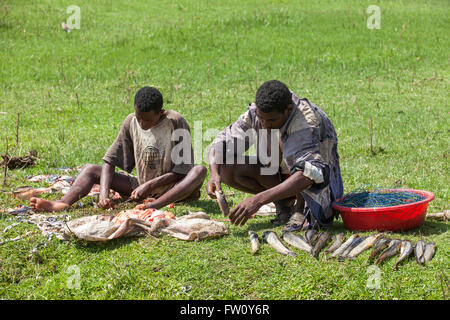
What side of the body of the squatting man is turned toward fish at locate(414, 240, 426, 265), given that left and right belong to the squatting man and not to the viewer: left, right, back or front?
left

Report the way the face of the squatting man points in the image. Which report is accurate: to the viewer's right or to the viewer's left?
to the viewer's left

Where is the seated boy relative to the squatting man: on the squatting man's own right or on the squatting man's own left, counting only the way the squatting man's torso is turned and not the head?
on the squatting man's own right

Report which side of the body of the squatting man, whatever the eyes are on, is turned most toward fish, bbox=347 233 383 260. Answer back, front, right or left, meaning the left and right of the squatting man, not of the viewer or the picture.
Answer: left

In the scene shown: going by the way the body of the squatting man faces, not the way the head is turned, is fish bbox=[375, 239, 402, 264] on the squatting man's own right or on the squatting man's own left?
on the squatting man's own left

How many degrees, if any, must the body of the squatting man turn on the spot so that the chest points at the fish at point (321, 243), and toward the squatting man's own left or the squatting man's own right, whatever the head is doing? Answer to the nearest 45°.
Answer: approximately 90° to the squatting man's own left

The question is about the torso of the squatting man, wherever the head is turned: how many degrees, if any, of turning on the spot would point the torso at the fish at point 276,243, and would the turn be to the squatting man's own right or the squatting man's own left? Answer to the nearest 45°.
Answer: approximately 45° to the squatting man's own left

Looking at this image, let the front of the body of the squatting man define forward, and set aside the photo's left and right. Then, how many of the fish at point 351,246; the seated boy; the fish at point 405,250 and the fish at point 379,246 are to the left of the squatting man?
3

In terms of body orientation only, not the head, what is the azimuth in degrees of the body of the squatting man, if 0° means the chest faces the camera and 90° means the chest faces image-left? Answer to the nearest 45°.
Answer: approximately 45°
